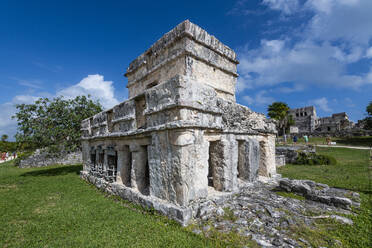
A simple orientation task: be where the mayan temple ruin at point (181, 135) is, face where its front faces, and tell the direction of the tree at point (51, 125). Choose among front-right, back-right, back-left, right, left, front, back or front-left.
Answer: right

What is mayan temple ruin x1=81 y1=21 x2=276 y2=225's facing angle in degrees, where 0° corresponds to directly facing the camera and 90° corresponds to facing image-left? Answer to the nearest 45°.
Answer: approximately 45°

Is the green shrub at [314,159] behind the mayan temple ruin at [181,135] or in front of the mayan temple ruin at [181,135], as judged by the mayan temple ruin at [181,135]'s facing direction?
behind

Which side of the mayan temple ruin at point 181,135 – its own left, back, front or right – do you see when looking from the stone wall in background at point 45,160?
right

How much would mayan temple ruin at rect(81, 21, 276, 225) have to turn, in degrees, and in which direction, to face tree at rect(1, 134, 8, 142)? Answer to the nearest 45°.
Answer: approximately 90° to its right
